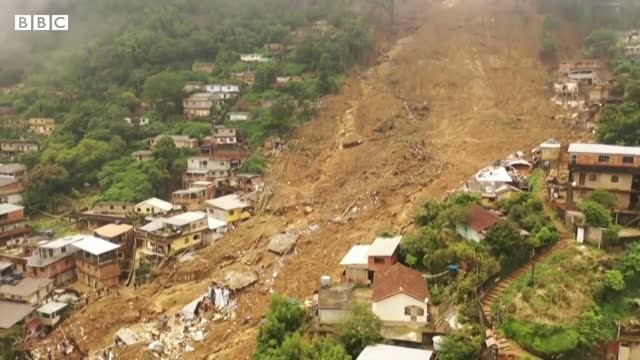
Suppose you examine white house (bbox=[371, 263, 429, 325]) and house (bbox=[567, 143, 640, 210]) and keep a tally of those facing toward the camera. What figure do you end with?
2

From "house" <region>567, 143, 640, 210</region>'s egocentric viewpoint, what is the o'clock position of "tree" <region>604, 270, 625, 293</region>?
The tree is roughly at 12 o'clock from the house.

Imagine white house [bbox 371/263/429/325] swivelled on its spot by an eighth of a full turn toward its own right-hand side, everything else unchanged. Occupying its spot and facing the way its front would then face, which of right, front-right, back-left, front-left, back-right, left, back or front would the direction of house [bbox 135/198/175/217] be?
right

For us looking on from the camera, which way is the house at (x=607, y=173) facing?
facing the viewer

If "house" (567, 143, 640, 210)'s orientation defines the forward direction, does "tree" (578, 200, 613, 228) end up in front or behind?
in front

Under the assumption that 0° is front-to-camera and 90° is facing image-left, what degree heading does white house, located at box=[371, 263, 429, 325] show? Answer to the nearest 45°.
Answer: approximately 0°

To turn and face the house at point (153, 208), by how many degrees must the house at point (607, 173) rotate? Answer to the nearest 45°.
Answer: approximately 90° to its right

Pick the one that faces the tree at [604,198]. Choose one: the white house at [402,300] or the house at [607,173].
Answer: the house

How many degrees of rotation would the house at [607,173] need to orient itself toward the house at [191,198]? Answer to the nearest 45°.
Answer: approximately 90° to its right

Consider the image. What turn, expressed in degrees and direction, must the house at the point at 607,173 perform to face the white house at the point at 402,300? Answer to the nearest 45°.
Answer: approximately 45° to its right

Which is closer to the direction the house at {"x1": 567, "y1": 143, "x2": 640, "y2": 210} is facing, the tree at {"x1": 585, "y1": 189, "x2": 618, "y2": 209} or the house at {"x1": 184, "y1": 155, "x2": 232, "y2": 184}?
the tree

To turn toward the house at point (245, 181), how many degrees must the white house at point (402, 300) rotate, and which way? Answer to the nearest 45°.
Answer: approximately 135° to its right

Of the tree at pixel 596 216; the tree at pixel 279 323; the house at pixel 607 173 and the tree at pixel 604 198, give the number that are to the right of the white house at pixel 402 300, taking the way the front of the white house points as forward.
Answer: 1

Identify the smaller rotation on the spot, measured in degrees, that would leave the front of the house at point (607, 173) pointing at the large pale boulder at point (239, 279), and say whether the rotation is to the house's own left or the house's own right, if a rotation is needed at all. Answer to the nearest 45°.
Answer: approximately 90° to the house's own right

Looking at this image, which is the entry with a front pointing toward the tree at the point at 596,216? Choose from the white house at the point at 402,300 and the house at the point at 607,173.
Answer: the house
